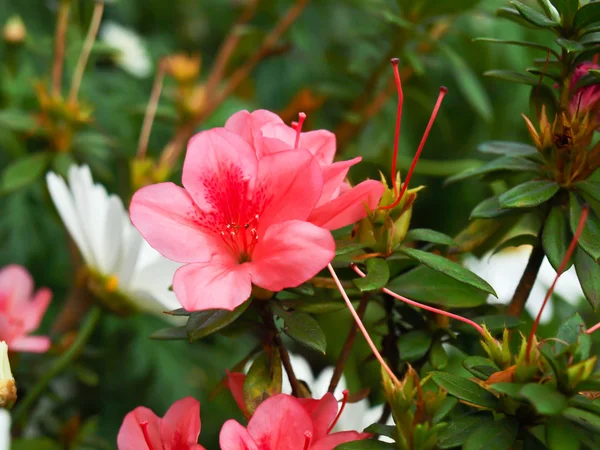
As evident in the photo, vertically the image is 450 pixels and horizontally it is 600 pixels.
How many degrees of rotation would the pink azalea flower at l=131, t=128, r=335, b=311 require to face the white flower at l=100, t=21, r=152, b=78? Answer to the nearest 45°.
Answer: approximately 180°

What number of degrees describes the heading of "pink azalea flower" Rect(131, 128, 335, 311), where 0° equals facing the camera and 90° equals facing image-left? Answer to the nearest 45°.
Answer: approximately 0°
